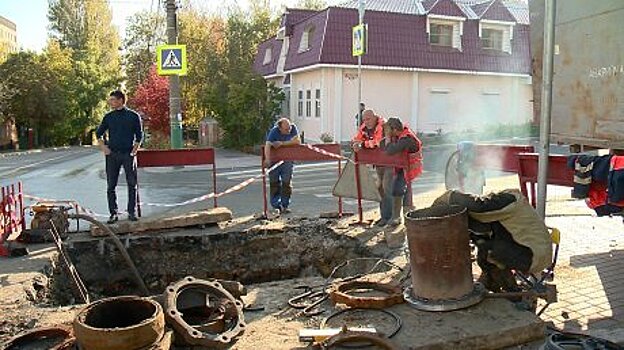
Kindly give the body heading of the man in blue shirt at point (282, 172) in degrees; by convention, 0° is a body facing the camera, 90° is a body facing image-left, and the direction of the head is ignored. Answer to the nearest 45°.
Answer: approximately 0°

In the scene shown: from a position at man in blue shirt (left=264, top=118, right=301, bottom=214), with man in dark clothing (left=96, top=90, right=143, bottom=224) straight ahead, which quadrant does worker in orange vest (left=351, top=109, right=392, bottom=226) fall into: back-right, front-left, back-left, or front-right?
back-left

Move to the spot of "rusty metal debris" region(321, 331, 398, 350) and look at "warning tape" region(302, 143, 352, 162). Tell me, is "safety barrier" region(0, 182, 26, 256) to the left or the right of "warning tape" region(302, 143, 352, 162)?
left

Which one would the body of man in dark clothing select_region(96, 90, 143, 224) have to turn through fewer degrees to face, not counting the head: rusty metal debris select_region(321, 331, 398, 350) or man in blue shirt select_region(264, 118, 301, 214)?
the rusty metal debris

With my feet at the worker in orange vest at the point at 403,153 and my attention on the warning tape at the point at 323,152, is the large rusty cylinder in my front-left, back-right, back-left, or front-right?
back-left

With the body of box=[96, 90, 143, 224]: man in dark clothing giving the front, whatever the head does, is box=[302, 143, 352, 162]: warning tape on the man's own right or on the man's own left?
on the man's own left

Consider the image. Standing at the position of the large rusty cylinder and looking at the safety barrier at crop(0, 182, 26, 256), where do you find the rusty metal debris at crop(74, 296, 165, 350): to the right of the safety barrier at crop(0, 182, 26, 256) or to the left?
left

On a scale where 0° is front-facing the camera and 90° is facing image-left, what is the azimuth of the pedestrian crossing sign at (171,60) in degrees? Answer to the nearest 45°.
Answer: approximately 0°
